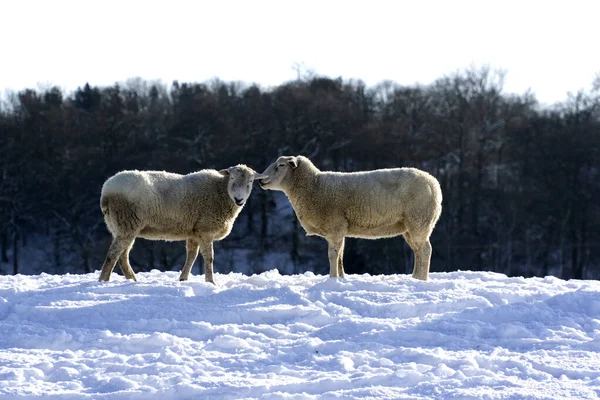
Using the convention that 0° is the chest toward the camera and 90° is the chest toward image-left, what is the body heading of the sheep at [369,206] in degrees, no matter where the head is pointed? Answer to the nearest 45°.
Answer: approximately 90°

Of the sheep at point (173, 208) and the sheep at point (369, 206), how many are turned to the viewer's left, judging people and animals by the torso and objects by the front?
1

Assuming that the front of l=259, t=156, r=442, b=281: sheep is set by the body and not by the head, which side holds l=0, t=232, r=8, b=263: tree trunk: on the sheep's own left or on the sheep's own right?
on the sheep's own right

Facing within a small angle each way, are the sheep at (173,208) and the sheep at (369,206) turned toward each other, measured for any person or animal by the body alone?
yes

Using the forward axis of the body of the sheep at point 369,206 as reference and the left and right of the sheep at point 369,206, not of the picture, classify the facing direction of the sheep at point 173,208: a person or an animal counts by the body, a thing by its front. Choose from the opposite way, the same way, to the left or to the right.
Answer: the opposite way

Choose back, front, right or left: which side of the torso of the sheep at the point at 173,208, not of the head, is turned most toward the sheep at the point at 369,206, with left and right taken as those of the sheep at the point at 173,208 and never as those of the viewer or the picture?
front

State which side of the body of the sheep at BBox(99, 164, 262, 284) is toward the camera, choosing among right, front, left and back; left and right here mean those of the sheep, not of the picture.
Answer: right

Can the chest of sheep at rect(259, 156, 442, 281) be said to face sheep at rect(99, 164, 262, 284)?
yes

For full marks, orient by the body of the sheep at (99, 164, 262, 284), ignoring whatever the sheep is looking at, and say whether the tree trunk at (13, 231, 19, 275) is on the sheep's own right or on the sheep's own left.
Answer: on the sheep's own left

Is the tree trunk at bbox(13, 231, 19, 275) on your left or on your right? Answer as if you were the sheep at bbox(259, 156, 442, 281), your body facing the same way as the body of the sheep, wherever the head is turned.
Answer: on your right
